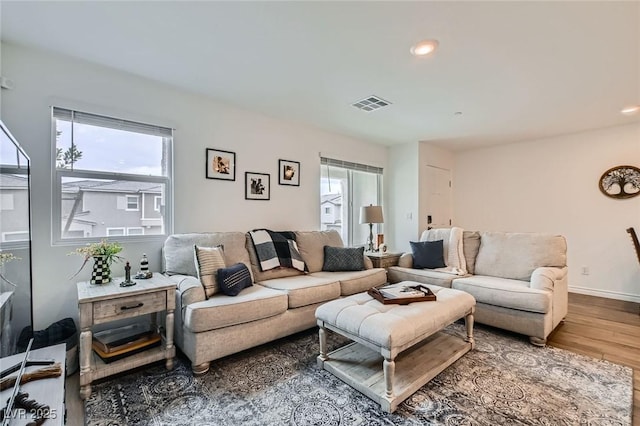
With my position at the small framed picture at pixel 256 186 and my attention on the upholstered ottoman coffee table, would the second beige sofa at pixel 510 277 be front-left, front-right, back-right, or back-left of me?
front-left

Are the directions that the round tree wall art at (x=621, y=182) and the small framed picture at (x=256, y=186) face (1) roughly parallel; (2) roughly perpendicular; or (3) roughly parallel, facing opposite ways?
roughly perpendicular

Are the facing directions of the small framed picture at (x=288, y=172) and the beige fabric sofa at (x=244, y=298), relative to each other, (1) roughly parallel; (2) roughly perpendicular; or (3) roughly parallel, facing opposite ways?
roughly parallel

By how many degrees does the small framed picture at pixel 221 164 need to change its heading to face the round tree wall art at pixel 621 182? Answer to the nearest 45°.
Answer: approximately 45° to its left

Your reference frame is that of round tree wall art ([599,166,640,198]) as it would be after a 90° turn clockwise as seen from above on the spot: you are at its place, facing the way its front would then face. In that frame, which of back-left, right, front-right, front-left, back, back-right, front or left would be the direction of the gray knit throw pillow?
front-left

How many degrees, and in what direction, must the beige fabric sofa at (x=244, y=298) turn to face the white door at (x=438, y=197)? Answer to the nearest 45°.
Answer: approximately 90° to its left

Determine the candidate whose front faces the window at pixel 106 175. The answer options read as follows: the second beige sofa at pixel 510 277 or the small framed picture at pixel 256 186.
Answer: the second beige sofa

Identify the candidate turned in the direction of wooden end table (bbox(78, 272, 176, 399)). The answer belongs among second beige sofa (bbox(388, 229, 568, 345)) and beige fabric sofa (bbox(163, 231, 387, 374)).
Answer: the second beige sofa

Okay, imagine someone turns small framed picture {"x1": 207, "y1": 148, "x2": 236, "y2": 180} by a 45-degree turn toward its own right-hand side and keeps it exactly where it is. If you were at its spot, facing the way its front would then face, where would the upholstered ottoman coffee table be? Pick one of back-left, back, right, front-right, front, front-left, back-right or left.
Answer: front-left

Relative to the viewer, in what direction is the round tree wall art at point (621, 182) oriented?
toward the camera

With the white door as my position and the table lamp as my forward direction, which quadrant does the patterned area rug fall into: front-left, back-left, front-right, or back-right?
front-left

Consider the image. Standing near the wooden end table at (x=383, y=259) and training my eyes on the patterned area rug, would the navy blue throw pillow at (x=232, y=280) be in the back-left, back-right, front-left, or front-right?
front-right

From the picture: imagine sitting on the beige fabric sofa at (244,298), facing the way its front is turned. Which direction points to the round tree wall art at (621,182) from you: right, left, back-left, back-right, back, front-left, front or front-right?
front-left

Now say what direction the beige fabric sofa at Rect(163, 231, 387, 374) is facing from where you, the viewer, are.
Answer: facing the viewer and to the right of the viewer

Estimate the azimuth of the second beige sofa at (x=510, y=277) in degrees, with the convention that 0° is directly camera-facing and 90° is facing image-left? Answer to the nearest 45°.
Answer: approximately 45°

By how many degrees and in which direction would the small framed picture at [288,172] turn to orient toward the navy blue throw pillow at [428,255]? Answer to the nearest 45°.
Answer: approximately 45° to its left

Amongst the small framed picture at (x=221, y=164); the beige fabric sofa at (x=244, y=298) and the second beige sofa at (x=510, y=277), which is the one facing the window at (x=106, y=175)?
the second beige sofa

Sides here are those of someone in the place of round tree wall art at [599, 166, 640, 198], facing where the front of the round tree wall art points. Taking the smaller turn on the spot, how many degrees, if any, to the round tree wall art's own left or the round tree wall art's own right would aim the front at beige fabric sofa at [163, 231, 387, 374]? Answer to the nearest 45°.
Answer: approximately 45° to the round tree wall art's own right

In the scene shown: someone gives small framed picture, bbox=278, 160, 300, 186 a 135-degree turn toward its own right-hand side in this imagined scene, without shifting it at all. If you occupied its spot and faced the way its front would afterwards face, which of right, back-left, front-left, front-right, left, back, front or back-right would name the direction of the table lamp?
back

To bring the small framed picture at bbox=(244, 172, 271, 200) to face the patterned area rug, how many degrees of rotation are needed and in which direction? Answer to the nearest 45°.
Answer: approximately 45° to its right
